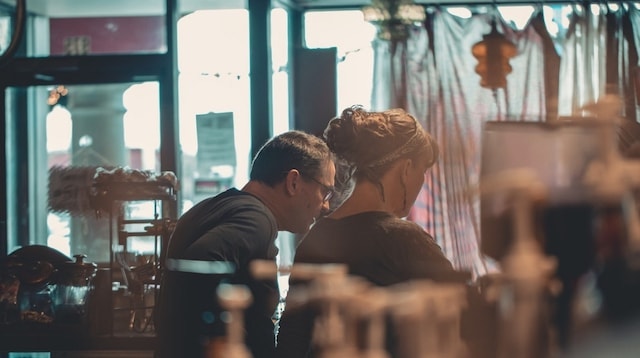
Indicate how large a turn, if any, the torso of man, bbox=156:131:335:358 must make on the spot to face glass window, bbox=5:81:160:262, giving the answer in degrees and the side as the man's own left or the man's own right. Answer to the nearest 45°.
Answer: approximately 90° to the man's own left

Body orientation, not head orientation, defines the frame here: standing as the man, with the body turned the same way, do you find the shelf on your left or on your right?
on your left

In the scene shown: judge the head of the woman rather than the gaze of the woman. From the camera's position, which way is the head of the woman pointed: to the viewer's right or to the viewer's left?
to the viewer's right

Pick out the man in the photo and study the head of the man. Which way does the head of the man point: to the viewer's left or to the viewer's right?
to the viewer's right

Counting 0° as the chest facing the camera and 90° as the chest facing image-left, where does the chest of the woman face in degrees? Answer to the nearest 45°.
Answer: approximately 225°

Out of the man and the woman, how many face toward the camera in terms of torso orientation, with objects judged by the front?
0
